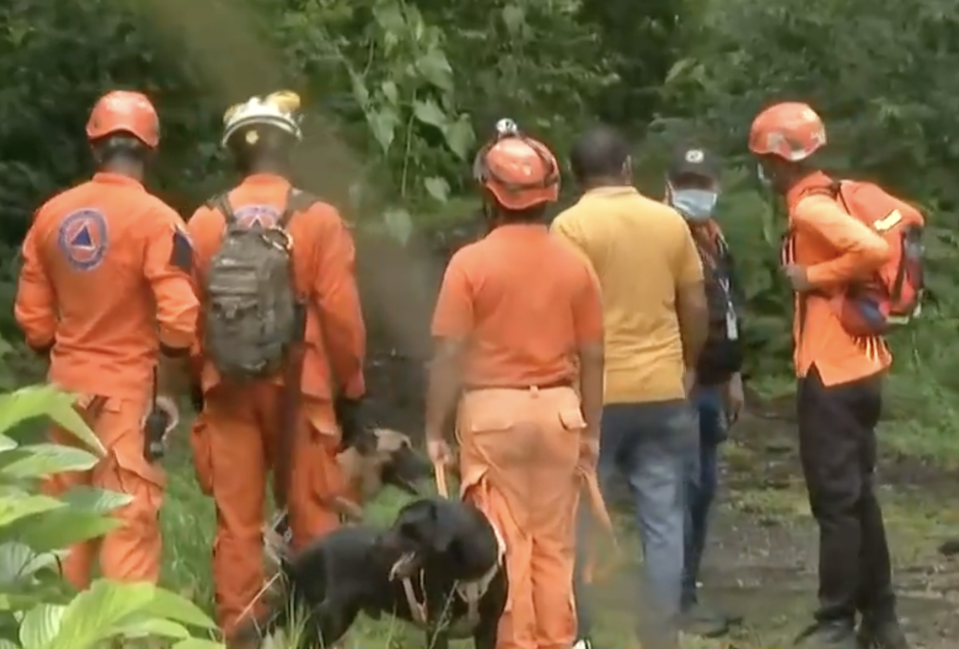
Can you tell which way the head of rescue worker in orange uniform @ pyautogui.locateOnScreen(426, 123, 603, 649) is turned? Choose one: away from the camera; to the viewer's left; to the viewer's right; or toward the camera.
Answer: away from the camera

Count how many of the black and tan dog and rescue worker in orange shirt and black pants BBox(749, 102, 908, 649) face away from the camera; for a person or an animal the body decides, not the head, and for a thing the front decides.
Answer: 0

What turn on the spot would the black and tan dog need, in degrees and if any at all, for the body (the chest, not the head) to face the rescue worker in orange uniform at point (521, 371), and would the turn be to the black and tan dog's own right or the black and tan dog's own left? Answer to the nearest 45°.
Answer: approximately 45° to the black and tan dog's own right

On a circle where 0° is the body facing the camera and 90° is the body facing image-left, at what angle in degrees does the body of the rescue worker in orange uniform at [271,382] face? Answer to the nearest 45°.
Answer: approximately 180°

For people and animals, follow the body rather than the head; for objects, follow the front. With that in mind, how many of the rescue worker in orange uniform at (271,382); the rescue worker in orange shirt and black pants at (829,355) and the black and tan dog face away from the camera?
1

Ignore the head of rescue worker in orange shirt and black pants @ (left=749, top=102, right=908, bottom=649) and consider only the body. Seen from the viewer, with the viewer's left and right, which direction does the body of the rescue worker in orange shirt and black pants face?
facing to the left of the viewer

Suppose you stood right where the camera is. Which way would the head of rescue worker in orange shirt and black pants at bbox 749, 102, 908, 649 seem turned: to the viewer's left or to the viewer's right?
to the viewer's left

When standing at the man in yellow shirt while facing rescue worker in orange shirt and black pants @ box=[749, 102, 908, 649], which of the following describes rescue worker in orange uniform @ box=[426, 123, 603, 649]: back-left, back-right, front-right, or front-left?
back-right

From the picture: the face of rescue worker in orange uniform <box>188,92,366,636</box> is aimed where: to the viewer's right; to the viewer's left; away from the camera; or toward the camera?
away from the camera

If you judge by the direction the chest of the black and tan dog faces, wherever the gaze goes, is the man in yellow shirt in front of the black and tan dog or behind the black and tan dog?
in front

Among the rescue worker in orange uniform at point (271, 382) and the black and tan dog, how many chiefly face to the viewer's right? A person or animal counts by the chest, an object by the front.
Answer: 1

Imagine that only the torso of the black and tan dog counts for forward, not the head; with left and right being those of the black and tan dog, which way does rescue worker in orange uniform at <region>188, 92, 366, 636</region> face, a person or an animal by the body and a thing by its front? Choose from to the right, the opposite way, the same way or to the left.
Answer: to the left

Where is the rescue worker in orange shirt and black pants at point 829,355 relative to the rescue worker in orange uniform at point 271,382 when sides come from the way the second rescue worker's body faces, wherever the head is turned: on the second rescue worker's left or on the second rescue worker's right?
on the second rescue worker's right

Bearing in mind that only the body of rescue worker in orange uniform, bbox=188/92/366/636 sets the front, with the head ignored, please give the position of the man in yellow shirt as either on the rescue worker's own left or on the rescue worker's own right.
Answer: on the rescue worker's own right

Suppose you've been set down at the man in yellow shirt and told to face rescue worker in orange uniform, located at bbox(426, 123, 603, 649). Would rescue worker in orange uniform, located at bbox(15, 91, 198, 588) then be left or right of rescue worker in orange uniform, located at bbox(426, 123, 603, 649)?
right

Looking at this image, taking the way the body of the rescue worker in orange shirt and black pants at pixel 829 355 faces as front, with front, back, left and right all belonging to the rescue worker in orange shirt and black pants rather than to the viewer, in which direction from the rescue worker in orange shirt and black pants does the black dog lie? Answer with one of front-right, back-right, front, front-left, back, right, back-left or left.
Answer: front-left

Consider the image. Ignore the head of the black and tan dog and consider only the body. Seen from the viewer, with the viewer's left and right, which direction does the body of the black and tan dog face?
facing to the right of the viewer

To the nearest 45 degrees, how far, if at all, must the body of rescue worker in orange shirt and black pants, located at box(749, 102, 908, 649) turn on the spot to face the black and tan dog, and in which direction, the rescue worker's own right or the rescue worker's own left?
approximately 45° to the rescue worker's own left
